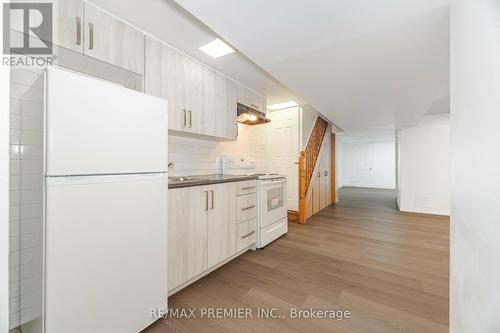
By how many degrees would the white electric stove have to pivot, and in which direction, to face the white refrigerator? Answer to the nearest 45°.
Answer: approximately 90° to its right

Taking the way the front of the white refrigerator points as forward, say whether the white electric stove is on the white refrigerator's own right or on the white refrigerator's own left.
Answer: on the white refrigerator's own left

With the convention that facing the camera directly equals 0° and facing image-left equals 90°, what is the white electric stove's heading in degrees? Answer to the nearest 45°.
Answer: approximately 315°

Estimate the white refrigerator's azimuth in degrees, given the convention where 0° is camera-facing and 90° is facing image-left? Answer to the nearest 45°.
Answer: approximately 315°

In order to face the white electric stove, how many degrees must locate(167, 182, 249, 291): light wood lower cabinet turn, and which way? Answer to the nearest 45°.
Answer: approximately 90° to its left

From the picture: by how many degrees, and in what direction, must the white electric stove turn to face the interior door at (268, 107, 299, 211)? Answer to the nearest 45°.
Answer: approximately 135° to its left

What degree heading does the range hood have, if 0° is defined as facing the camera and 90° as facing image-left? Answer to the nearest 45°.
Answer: approximately 315°
